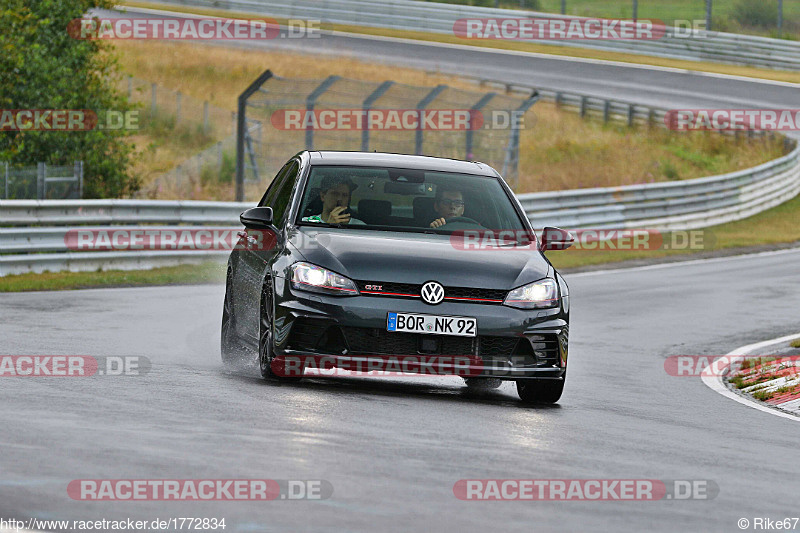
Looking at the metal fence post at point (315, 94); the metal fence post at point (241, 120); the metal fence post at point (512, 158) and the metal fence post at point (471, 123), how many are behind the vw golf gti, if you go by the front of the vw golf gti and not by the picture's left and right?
4

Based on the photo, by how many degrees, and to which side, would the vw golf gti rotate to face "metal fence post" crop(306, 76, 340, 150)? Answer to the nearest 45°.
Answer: approximately 180°

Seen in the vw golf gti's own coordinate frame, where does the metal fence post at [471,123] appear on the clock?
The metal fence post is roughly at 6 o'clock from the vw golf gti.

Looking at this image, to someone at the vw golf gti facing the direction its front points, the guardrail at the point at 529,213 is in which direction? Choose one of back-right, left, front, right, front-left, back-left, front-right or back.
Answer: back

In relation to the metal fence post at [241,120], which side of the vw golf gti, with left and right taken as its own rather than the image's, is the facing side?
back

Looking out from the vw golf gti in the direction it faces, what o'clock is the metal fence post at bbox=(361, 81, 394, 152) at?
The metal fence post is roughly at 6 o'clock from the vw golf gti.

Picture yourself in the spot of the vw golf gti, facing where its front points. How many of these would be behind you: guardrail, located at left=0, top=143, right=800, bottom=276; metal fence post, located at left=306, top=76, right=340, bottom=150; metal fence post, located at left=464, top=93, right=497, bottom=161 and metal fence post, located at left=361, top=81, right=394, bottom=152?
4

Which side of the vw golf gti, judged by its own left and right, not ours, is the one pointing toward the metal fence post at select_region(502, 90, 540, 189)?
back

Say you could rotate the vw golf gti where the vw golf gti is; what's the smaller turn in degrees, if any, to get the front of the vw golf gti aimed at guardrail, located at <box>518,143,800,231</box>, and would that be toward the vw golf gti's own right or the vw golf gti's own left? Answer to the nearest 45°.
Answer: approximately 180°

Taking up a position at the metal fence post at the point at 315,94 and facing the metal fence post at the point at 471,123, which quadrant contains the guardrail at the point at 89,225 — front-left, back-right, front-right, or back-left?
back-right

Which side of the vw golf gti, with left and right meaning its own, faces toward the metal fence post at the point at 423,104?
back

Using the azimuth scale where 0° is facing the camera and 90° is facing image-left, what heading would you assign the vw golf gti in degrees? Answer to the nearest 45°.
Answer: approximately 0°
